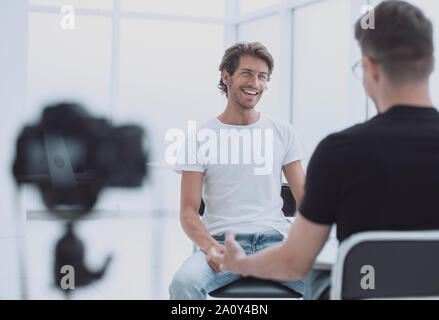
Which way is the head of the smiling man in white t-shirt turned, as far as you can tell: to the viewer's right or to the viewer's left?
to the viewer's right

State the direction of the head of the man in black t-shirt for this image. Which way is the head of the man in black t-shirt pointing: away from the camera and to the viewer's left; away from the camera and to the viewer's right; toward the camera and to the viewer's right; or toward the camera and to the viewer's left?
away from the camera and to the viewer's left

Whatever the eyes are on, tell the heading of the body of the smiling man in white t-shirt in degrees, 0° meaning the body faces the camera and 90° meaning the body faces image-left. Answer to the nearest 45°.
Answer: approximately 0°

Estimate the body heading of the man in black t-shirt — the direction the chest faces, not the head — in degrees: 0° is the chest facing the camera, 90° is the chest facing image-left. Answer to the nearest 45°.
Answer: approximately 135°
